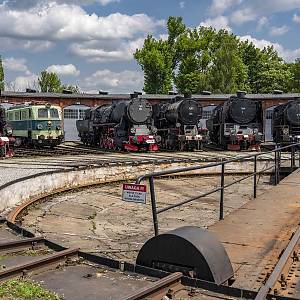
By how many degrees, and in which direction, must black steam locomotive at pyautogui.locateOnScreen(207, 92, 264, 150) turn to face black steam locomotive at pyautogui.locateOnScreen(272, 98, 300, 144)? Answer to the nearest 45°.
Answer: approximately 90° to its left

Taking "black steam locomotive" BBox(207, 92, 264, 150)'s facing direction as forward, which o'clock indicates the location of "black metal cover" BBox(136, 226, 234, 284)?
The black metal cover is roughly at 12 o'clock from the black steam locomotive.

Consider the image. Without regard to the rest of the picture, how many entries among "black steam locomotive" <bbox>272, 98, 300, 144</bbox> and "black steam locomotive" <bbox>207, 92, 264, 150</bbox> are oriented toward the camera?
2

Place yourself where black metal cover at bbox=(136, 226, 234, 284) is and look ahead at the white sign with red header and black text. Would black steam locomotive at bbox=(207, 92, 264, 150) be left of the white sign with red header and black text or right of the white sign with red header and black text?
right

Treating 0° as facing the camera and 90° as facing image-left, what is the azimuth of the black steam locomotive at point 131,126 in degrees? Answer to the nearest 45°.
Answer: approximately 315°

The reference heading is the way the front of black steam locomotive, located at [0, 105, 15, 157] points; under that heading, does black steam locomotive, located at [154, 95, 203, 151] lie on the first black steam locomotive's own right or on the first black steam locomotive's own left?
on the first black steam locomotive's own left

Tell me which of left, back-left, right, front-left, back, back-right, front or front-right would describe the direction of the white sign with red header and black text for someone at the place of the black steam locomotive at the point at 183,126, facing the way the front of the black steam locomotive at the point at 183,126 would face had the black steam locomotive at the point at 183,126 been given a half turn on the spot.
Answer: back-left

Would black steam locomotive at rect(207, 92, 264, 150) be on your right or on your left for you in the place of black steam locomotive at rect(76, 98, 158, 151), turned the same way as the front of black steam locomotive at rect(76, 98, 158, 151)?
on your left

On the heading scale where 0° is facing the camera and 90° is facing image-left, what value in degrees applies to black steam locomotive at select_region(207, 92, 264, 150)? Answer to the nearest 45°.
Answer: approximately 0°
